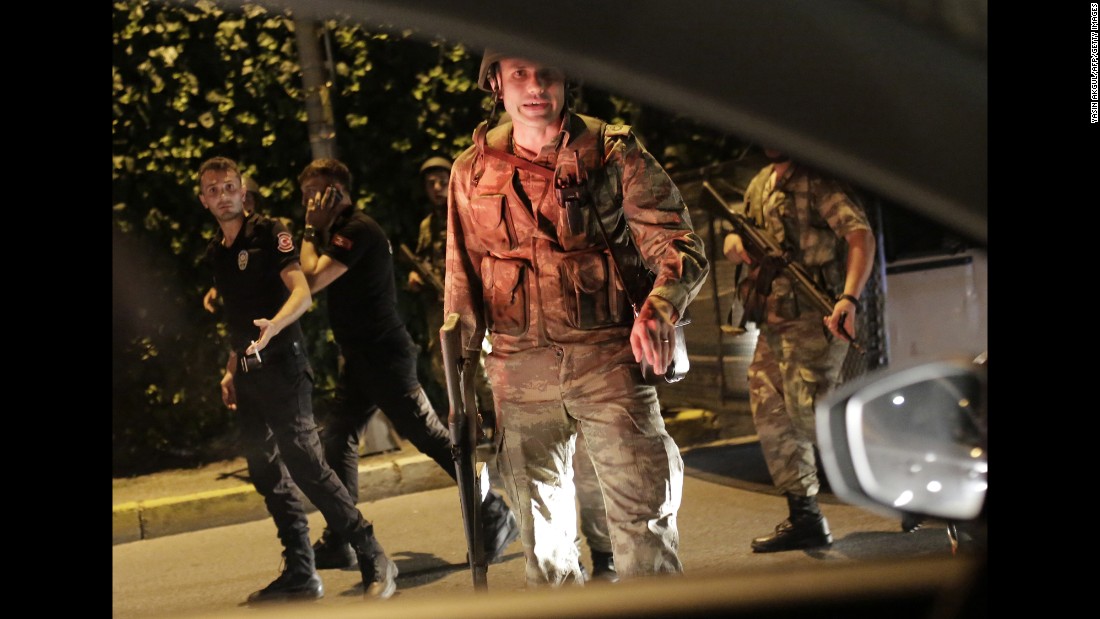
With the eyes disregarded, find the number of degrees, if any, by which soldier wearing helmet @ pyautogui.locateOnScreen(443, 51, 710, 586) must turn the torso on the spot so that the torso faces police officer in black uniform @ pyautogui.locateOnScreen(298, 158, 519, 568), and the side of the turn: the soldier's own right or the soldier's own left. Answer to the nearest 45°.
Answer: approximately 135° to the soldier's own right

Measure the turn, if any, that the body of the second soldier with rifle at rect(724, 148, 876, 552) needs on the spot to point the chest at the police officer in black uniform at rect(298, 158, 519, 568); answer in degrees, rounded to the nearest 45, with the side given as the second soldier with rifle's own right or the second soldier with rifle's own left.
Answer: approximately 45° to the second soldier with rifle's own right

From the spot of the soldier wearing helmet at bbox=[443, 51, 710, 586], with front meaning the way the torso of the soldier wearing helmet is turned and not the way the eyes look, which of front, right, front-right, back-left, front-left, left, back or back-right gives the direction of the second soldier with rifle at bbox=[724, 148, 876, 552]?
back-left
